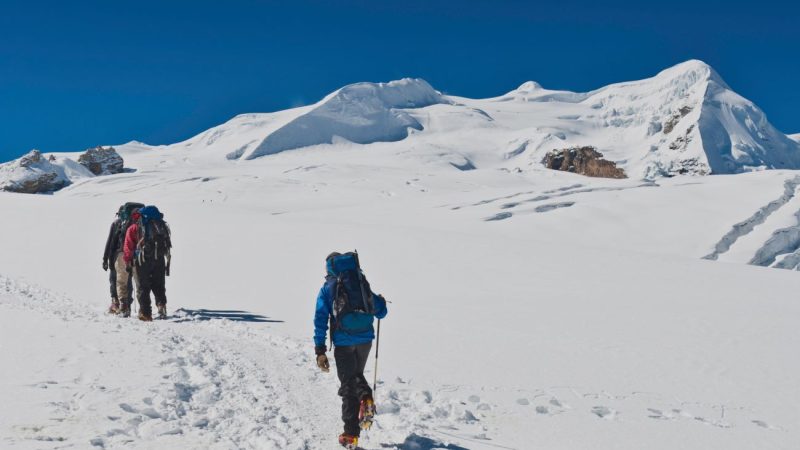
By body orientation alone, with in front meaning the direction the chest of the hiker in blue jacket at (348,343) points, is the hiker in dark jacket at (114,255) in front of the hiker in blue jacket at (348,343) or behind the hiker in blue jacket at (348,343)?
in front

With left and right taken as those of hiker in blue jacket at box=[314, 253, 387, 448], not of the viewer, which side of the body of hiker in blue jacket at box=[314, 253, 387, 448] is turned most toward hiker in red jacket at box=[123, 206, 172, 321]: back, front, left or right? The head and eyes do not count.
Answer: front

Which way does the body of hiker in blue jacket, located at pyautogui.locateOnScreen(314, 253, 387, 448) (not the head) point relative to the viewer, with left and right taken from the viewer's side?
facing away from the viewer and to the left of the viewer
